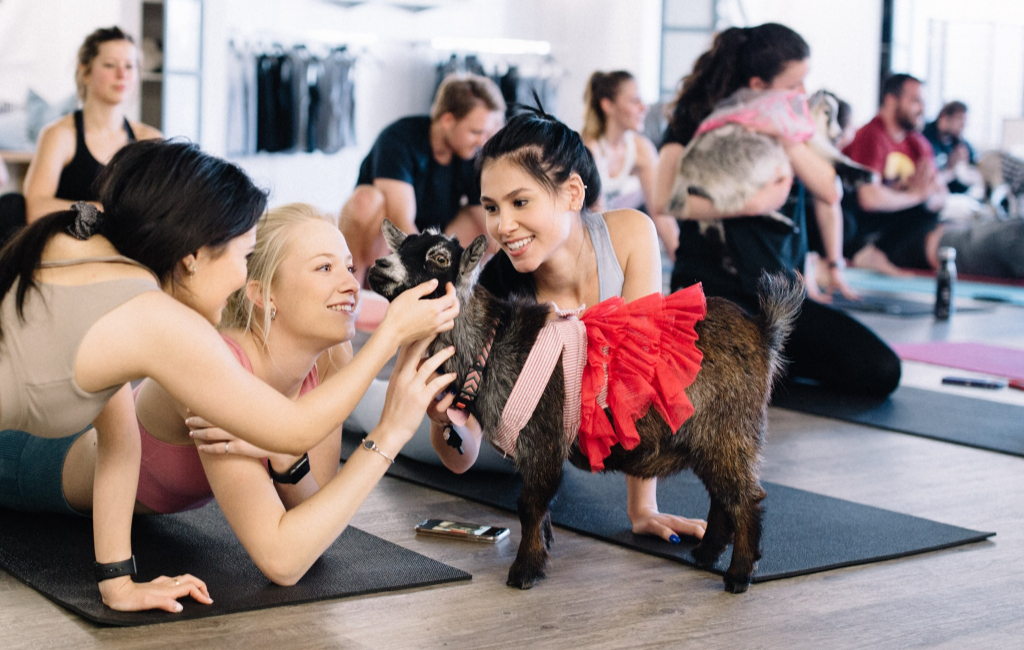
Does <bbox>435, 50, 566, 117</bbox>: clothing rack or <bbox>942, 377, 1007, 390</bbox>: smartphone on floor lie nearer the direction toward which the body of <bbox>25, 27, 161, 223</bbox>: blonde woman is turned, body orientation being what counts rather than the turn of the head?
the smartphone on floor

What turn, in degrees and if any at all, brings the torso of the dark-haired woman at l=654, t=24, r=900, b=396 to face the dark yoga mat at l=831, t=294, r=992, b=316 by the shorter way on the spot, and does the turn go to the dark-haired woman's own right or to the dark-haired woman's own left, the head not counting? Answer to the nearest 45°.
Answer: approximately 90° to the dark-haired woman's own left

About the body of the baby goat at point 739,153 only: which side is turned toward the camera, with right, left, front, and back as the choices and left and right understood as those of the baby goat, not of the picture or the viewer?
right

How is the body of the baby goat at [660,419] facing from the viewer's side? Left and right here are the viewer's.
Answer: facing to the left of the viewer

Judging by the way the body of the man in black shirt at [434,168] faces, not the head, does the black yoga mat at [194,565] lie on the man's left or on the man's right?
on the man's right

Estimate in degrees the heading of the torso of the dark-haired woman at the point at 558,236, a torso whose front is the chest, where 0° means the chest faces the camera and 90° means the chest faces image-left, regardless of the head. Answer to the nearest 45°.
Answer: approximately 45°
